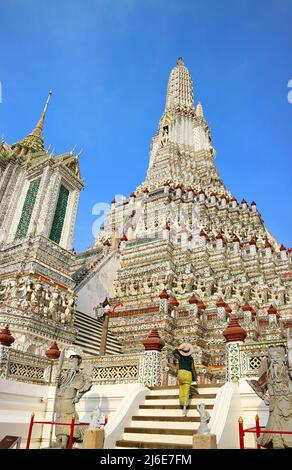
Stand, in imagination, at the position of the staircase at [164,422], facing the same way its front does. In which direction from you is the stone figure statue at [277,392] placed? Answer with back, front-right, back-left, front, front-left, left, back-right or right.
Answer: front-left

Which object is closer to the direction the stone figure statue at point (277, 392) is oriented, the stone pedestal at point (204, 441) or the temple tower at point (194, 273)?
the stone pedestal

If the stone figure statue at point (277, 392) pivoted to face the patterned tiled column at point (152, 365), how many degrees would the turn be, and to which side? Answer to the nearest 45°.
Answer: approximately 135° to its right

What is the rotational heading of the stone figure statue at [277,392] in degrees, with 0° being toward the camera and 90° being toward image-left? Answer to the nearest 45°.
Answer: approximately 0°

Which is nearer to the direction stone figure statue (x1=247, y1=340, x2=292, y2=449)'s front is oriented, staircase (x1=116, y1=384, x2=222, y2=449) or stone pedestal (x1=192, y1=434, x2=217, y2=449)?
the stone pedestal

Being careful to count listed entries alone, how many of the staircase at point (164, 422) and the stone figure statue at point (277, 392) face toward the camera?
2

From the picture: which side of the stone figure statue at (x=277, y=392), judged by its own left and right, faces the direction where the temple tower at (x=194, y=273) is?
back

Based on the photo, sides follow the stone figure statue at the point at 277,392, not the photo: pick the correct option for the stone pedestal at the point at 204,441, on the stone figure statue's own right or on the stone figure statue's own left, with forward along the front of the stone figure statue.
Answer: on the stone figure statue's own right
